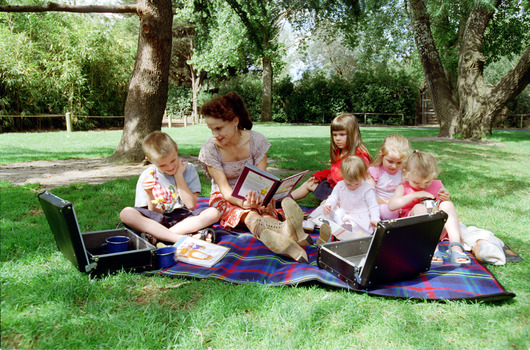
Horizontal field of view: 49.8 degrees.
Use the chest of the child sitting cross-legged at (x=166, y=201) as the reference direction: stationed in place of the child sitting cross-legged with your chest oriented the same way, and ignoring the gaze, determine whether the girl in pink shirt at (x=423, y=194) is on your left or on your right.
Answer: on your left

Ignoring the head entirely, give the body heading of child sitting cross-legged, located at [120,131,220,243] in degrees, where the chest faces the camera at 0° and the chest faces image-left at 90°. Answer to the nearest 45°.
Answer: approximately 0°

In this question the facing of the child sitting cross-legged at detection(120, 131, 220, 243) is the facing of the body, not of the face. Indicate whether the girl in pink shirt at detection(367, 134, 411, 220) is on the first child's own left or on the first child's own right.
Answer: on the first child's own left

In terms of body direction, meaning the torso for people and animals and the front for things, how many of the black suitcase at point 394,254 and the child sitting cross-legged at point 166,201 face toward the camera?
1

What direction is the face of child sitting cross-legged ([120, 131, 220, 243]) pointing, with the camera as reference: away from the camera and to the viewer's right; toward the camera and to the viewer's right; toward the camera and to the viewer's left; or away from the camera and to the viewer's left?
toward the camera and to the viewer's right

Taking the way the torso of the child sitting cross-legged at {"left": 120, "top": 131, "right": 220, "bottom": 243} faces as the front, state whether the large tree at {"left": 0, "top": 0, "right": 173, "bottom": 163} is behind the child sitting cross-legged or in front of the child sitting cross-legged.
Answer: behind

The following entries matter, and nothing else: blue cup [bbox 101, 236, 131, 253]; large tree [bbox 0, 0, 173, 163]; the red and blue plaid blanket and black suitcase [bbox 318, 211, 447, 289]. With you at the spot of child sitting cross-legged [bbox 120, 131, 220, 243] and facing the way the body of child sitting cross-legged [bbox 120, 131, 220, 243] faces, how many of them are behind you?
1

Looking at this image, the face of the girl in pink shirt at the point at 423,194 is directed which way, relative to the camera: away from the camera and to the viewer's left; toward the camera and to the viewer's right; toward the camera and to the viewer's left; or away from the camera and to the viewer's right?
toward the camera and to the viewer's left
